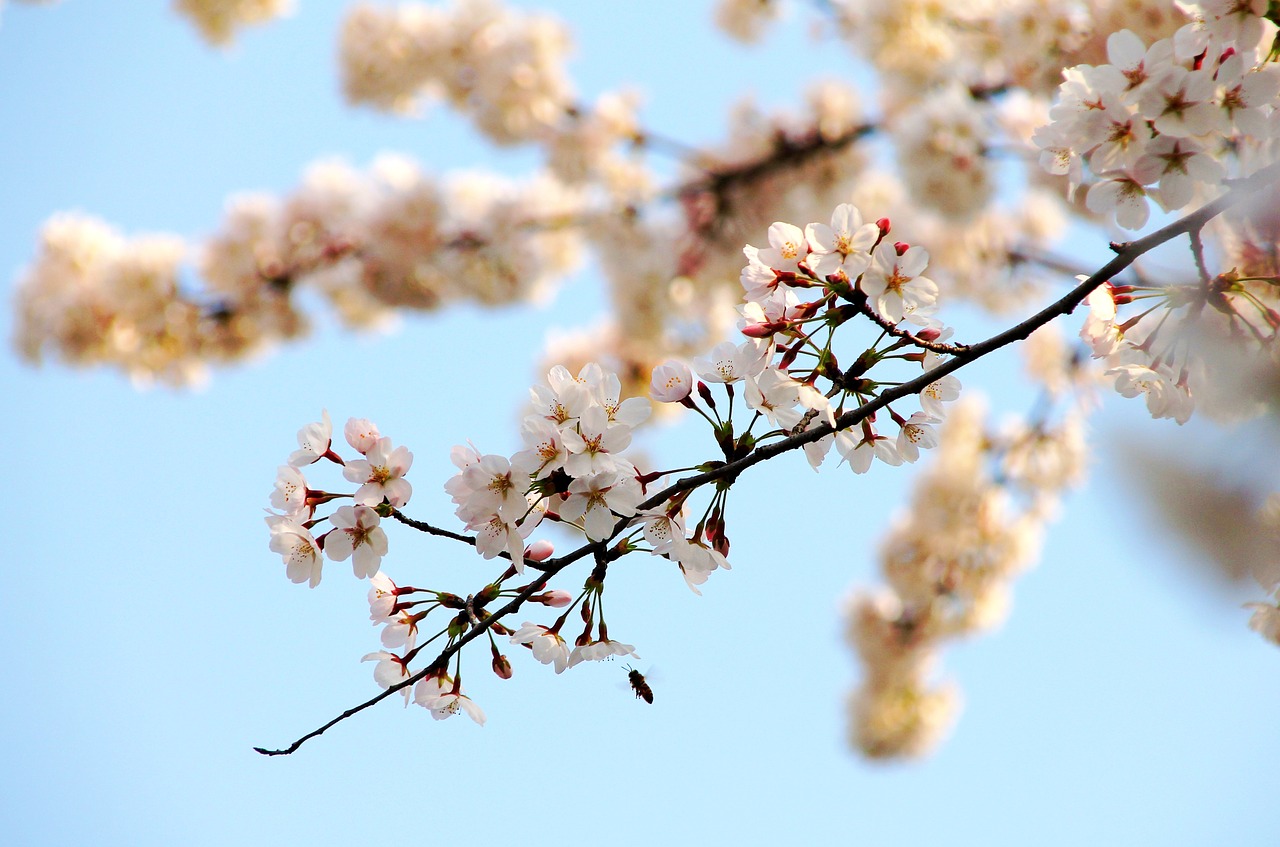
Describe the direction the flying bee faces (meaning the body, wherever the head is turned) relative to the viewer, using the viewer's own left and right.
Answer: facing to the left of the viewer
